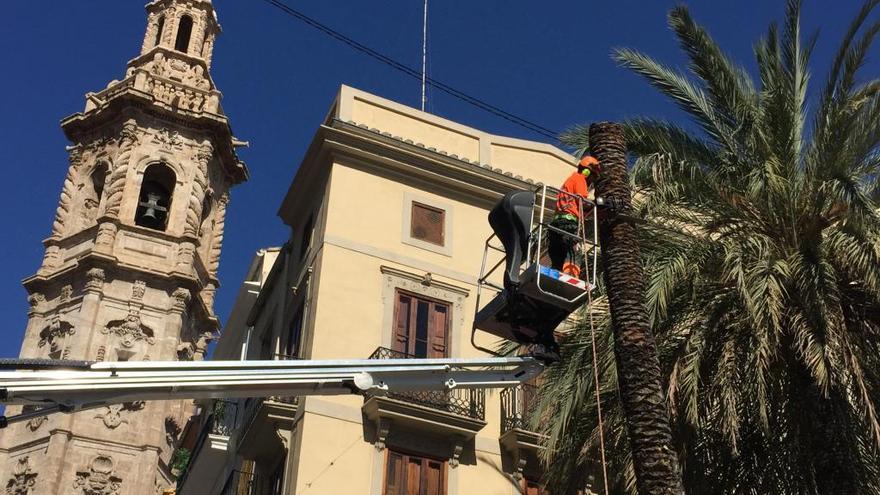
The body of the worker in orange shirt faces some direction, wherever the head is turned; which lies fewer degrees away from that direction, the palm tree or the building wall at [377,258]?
the palm tree

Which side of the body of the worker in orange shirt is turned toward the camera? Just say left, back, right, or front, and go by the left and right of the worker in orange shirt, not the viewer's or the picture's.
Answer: right

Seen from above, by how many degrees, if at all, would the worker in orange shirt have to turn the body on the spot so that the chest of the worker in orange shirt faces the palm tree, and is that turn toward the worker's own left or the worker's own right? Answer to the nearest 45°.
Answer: approximately 45° to the worker's own left

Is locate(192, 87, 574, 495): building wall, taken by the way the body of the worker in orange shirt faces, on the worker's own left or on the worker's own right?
on the worker's own left

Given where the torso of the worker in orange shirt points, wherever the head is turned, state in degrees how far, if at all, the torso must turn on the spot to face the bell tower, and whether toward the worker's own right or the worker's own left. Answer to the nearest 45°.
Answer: approximately 135° to the worker's own left

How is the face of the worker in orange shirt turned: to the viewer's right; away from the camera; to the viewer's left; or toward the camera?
to the viewer's right
